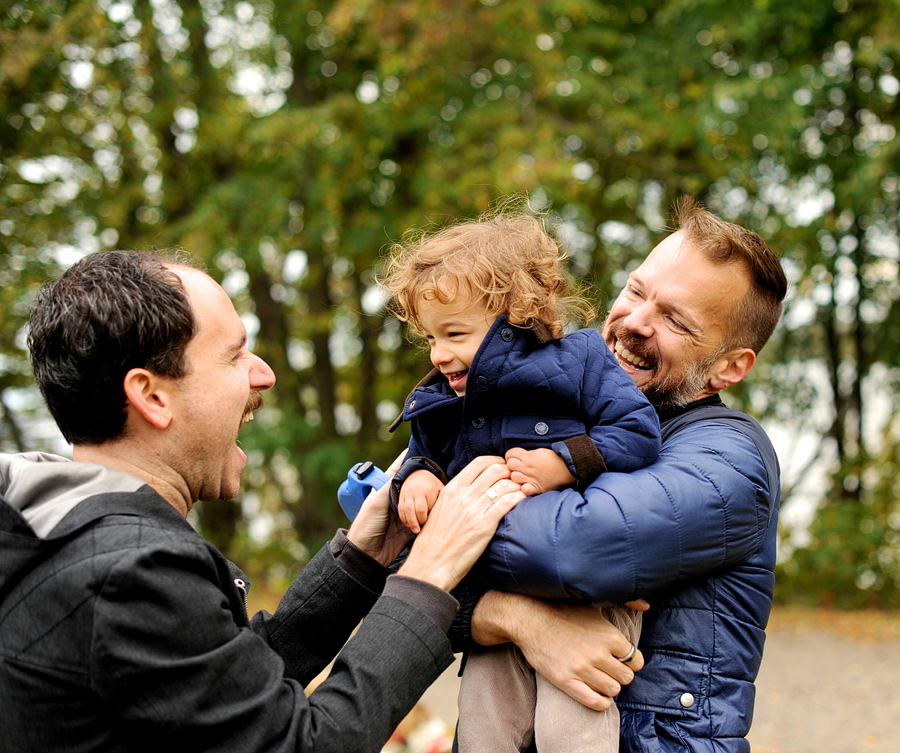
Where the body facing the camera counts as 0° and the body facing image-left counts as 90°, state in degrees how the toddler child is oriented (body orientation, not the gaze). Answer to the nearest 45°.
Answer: approximately 45°

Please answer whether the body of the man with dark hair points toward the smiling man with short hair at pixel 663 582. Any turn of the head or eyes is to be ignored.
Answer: yes

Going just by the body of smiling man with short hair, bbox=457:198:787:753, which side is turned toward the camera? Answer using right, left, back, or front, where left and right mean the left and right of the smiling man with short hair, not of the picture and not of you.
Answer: left

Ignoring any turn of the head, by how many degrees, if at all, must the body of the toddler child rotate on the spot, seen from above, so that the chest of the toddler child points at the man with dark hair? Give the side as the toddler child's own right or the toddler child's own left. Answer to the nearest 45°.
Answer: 0° — they already face them

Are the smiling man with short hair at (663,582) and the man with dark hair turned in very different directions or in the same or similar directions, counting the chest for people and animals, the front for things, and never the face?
very different directions

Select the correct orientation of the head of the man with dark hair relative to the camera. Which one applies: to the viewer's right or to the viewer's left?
to the viewer's right

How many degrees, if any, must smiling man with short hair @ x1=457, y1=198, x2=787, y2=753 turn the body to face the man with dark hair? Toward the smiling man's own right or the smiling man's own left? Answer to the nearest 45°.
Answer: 0° — they already face them

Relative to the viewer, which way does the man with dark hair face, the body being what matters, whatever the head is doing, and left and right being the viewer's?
facing to the right of the viewer

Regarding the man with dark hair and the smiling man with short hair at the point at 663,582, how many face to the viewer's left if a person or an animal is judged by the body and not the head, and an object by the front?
1
